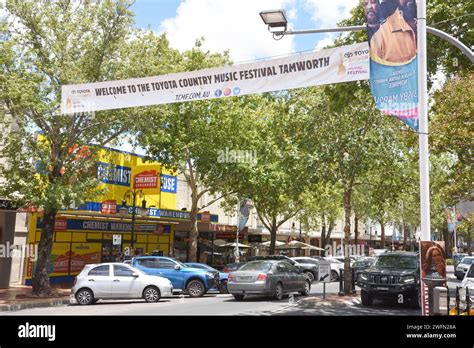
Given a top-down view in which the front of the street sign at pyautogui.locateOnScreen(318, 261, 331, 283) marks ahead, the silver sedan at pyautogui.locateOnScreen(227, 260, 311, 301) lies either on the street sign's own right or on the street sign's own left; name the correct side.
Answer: on the street sign's own right

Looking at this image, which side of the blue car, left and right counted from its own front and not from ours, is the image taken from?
right

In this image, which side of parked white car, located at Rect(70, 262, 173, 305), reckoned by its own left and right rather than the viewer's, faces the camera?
right

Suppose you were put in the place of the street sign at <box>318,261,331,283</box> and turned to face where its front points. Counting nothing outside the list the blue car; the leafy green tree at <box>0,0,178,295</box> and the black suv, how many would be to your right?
2

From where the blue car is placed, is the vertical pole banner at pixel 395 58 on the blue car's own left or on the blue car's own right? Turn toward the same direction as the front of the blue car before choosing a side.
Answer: on the blue car's own right

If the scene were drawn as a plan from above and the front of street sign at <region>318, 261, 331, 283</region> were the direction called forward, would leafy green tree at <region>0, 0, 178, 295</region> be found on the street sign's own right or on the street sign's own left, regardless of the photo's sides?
on the street sign's own right

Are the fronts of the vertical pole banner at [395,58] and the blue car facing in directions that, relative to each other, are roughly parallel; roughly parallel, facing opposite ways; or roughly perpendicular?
roughly perpendicular
